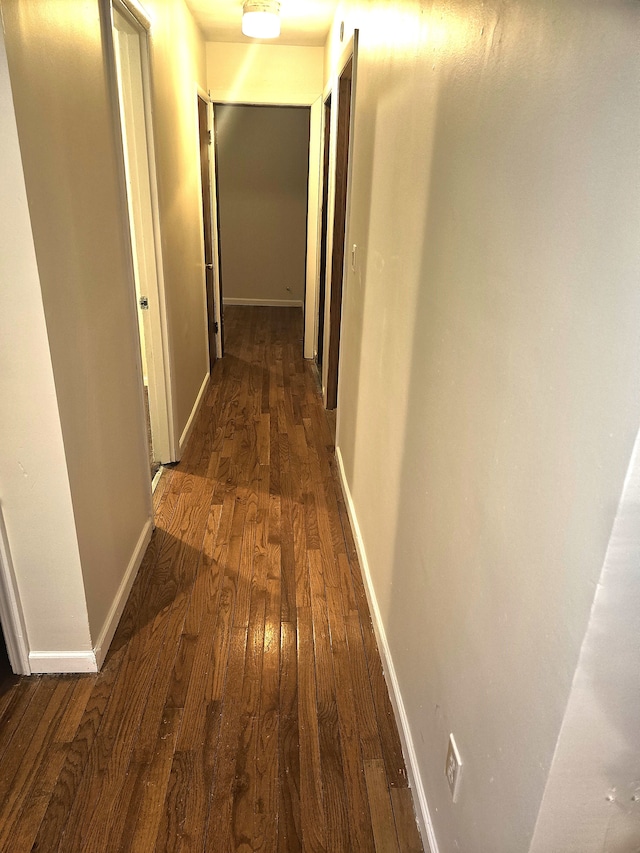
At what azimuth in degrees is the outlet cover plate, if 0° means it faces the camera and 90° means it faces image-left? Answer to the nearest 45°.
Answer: approximately 90°

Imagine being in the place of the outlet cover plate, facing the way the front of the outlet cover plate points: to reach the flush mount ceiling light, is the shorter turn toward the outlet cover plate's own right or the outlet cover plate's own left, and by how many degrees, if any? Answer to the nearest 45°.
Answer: approximately 45° to the outlet cover plate's own right
